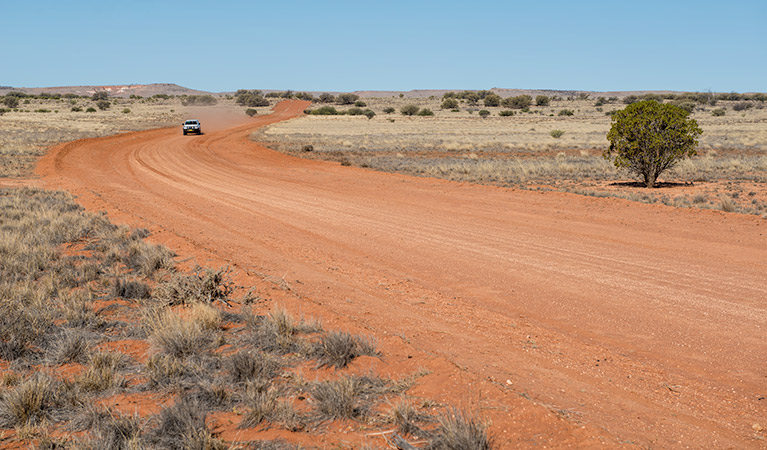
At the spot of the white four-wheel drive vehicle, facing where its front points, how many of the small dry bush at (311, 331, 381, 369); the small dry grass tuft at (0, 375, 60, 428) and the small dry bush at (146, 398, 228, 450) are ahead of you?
3

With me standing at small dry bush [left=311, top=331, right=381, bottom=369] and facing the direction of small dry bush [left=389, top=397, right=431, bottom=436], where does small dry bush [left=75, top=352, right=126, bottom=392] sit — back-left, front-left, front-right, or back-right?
back-right

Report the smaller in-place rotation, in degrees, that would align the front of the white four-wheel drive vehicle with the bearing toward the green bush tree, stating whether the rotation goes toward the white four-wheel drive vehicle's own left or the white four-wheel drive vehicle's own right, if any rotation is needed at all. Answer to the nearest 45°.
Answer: approximately 45° to the white four-wheel drive vehicle's own left

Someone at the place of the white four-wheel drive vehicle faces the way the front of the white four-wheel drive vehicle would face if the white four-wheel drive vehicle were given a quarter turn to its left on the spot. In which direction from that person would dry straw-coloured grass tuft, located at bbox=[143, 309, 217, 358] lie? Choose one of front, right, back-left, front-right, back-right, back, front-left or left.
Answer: right

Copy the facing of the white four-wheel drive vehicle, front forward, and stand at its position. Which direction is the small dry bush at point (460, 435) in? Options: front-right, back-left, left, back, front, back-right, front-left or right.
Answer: front

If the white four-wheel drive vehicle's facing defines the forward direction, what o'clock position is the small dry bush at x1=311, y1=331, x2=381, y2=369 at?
The small dry bush is roughly at 12 o'clock from the white four-wheel drive vehicle.

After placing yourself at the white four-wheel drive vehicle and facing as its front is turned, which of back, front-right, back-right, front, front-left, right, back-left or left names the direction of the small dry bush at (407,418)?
front

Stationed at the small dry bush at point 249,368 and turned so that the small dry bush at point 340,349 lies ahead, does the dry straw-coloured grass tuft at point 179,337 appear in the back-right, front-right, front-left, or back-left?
back-left

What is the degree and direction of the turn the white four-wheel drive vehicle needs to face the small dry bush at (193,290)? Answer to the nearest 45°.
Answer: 0° — it already faces it

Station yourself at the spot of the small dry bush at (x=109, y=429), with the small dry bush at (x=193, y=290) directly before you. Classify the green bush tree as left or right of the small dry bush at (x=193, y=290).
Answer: right

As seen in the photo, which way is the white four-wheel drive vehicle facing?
toward the camera

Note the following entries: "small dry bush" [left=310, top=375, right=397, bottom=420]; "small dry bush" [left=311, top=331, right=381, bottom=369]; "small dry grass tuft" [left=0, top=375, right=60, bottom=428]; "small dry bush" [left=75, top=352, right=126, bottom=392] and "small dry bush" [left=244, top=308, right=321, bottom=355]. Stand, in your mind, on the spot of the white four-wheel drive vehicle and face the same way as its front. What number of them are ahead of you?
5

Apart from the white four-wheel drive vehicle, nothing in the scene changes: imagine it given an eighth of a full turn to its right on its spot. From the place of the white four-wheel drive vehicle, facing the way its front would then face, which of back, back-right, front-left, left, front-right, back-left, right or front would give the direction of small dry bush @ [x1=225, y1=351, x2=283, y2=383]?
front-left

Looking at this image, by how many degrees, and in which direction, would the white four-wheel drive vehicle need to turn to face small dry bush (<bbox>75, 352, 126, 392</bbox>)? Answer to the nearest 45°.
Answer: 0° — it already faces it

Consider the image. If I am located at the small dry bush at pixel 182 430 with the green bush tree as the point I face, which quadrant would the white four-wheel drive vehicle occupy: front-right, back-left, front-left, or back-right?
front-left

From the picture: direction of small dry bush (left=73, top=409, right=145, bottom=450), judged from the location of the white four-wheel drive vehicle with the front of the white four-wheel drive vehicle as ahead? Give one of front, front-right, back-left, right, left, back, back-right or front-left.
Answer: front

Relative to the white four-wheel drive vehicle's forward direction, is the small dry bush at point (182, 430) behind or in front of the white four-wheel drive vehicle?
in front
